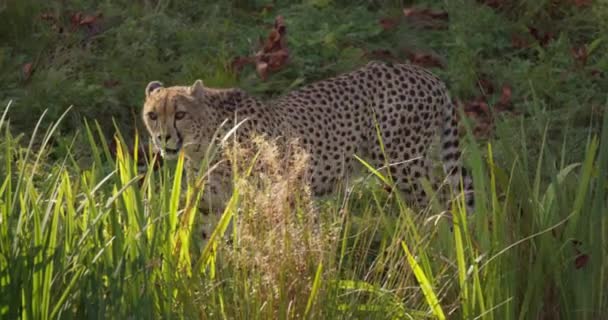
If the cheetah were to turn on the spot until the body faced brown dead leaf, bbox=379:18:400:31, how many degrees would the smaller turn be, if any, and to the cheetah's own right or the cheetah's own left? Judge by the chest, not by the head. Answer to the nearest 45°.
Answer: approximately 90° to the cheetah's own right

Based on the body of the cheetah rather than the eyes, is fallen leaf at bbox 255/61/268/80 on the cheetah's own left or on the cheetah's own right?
on the cheetah's own right

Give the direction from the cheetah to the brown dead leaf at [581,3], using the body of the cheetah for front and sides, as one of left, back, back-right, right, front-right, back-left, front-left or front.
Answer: back-right

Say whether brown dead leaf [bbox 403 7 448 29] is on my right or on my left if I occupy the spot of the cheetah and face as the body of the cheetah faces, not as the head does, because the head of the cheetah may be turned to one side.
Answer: on my right

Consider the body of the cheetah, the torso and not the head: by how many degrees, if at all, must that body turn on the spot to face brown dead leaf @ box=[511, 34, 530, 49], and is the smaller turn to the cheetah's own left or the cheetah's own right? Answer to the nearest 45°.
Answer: approximately 135° to the cheetah's own right

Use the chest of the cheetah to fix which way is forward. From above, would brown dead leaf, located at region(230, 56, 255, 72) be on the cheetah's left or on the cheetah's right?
on the cheetah's right

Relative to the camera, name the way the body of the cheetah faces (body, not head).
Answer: to the viewer's left

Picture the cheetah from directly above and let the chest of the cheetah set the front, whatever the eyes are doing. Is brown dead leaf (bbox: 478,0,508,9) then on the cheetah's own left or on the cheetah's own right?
on the cheetah's own right

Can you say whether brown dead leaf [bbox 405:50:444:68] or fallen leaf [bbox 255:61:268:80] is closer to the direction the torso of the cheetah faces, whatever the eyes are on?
the fallen leaf
